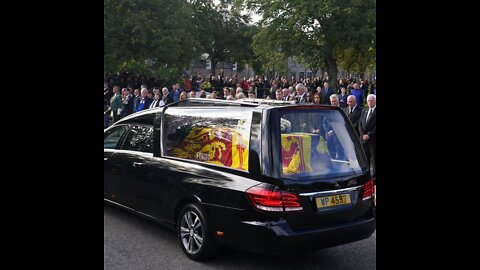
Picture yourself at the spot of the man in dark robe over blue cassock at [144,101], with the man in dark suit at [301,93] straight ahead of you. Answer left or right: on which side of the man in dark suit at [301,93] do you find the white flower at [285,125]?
right

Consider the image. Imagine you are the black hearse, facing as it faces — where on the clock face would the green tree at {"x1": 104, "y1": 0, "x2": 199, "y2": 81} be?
The green tree is roughly at 1 o'clock from the black hearse.

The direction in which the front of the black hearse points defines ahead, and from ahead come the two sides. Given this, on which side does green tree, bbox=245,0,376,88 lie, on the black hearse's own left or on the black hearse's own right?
on the black hearse's own right

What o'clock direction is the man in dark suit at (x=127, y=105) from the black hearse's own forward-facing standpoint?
The man in dark suit is roughly at 1 o'clock from the black hearse.

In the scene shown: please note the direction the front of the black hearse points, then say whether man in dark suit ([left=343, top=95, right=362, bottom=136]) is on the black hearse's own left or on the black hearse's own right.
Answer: on the black hearse's own right

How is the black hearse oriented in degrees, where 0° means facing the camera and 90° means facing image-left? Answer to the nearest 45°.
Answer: approximately 135°

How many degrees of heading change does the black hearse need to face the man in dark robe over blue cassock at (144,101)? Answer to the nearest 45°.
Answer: approximately 45° to its right

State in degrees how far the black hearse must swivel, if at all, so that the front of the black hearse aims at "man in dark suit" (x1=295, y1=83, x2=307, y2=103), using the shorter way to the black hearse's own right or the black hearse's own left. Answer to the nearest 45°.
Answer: approximately 45° to the black hearse's own right
